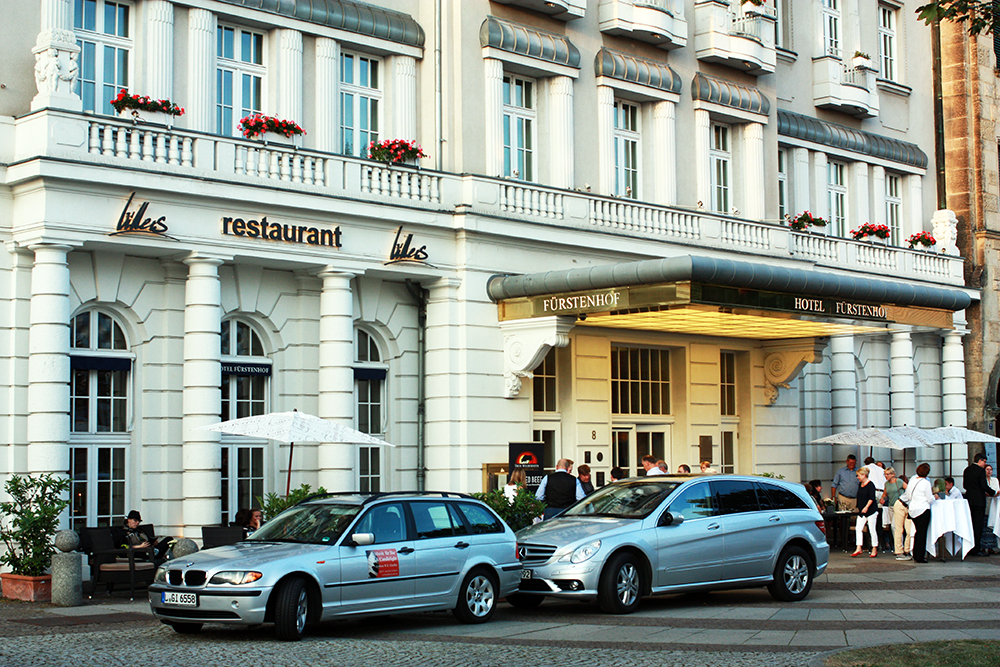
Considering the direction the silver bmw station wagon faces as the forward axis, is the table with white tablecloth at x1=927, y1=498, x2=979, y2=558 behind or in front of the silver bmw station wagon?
behind

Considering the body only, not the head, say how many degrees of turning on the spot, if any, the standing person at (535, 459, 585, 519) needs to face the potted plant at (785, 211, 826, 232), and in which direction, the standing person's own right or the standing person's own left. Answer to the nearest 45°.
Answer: approximately 45° to the standing person's own right

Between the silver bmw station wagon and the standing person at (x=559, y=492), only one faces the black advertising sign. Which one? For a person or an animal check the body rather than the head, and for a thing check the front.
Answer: the standing person

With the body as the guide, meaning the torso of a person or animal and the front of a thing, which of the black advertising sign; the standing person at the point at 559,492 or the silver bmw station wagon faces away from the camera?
the standing person

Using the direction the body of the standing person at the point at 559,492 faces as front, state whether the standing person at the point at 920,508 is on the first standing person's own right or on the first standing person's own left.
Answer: on the first standing person's own right

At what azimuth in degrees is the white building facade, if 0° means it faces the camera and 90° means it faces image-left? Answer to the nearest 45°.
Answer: approximately 315°

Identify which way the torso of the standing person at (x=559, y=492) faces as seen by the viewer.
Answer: away from the camera
